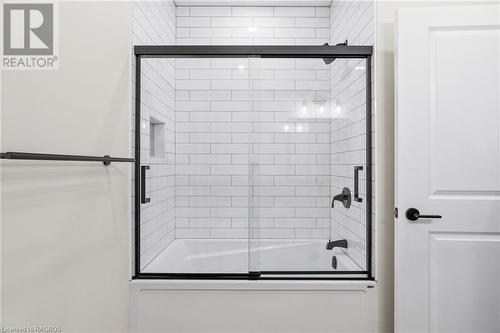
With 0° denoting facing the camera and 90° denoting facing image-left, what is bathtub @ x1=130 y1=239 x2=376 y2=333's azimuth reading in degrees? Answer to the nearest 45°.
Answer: approximately 0°

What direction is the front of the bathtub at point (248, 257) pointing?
toward the camera

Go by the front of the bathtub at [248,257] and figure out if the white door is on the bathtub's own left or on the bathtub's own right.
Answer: on the bathtub's own left

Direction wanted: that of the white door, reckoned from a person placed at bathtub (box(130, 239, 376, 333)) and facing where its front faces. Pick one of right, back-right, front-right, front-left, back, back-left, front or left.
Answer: left
